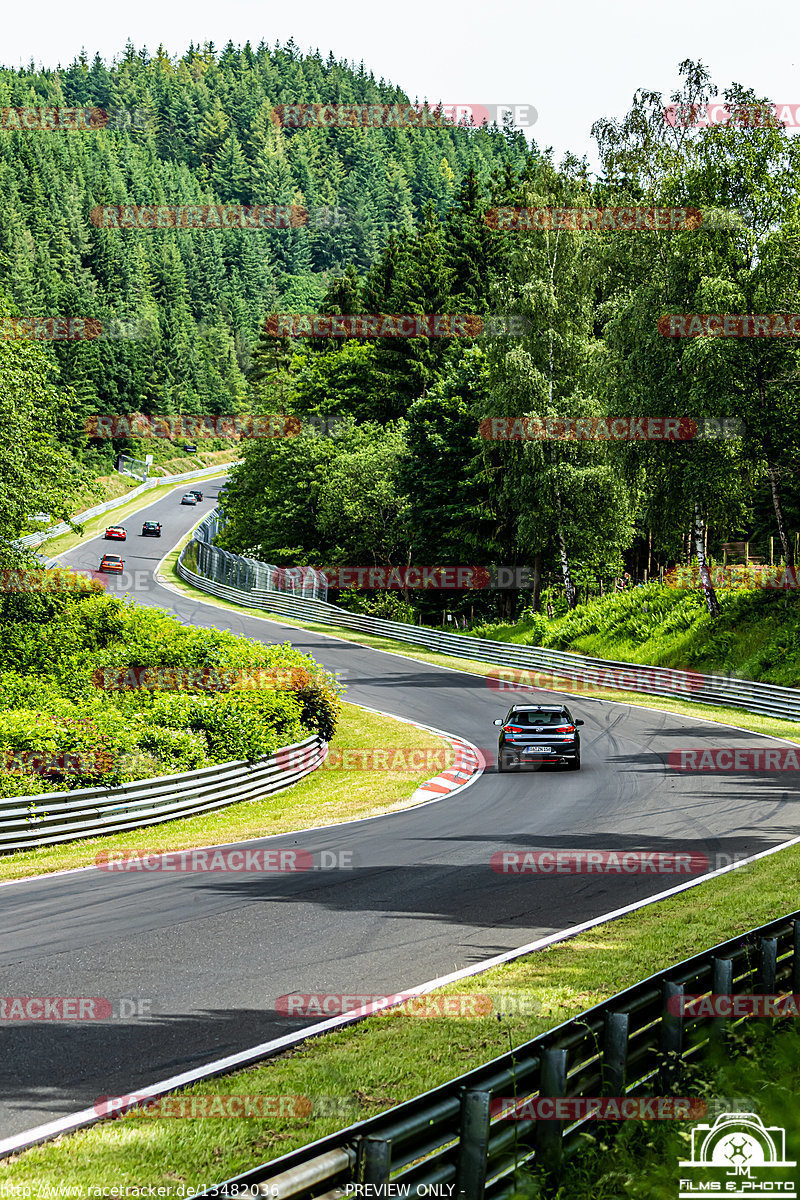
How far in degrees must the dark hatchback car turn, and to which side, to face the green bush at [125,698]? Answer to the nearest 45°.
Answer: approximately 90° to its left

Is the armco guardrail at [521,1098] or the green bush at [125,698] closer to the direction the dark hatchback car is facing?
the green bush

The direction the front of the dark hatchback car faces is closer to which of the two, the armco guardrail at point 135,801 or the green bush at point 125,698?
the green bush

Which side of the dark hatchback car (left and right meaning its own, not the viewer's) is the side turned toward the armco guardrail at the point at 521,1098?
back

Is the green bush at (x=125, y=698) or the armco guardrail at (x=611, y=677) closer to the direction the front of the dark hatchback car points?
the armco guardrail

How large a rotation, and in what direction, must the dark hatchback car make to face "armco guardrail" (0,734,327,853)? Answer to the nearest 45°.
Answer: approximately 135° to its left

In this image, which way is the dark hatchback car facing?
away from the camera
